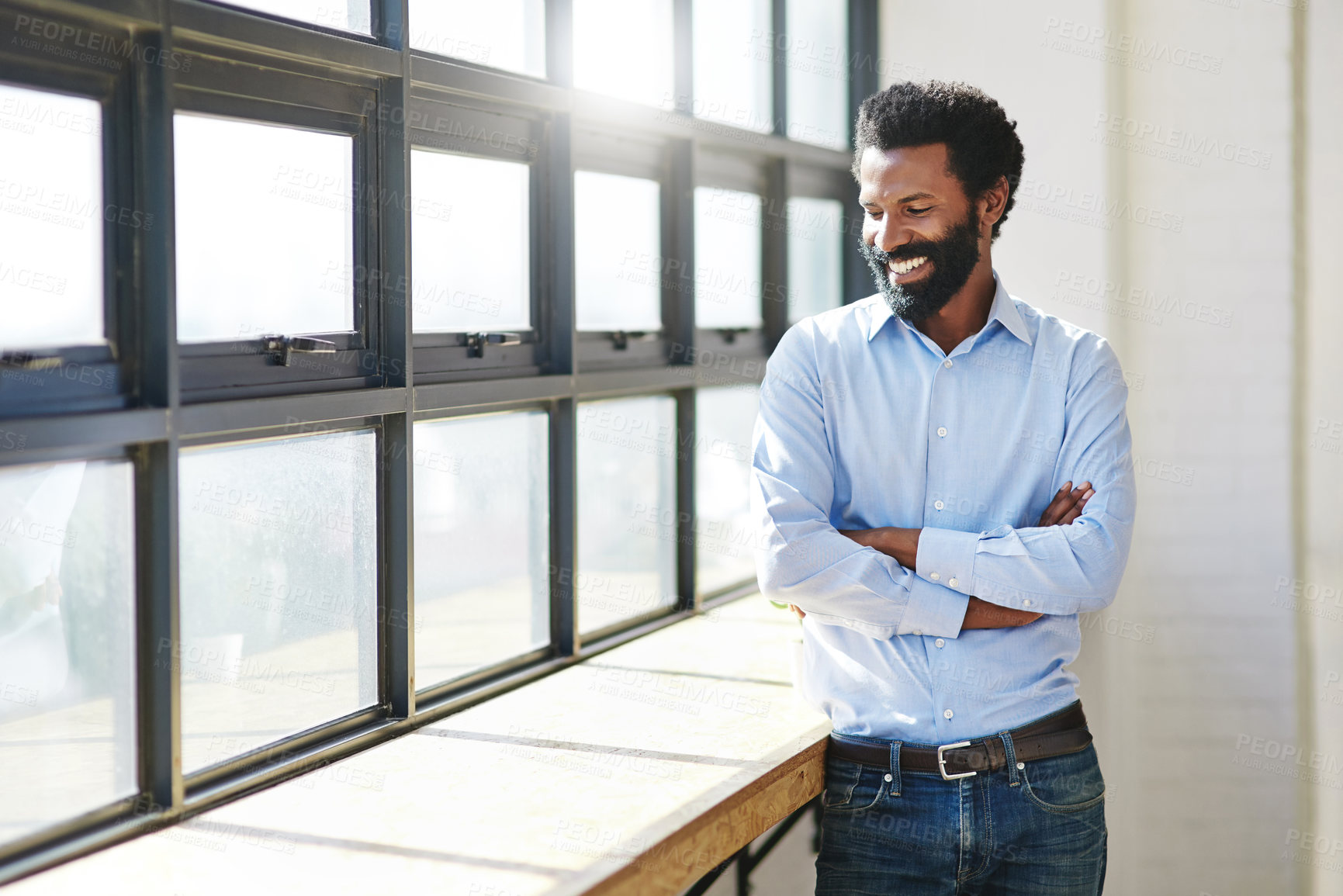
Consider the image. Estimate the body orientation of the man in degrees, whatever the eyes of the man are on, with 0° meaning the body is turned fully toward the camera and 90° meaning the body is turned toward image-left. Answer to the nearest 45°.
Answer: approximately 0°

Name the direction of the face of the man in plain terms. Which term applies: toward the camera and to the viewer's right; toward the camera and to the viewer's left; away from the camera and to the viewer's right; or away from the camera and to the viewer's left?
toward the camera and to the viewer's left

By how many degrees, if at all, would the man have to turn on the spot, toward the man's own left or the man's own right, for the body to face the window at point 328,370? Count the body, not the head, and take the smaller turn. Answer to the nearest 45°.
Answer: approximately 90° to the man's own right
